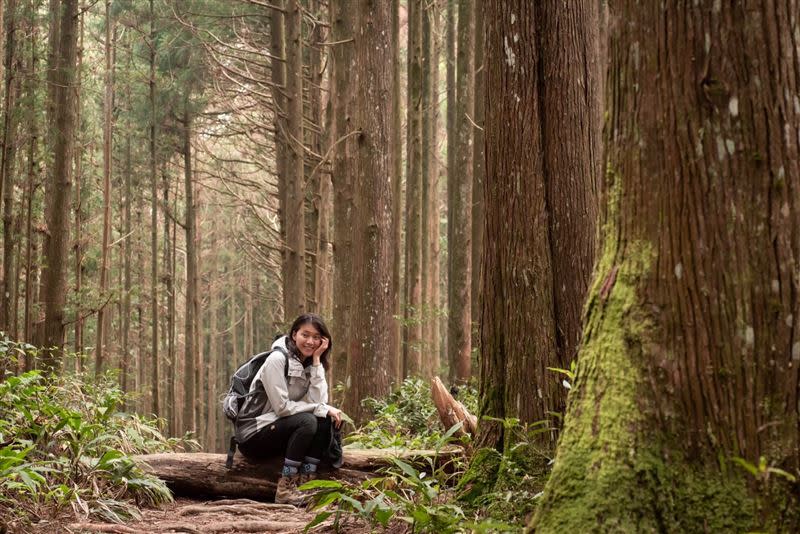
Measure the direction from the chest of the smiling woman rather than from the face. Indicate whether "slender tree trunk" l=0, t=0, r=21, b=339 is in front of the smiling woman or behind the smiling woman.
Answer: behind

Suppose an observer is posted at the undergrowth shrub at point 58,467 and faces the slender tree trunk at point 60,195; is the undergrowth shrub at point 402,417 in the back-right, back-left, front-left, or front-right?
front-right

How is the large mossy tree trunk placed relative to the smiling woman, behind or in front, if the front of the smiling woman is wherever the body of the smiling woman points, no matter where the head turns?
in front

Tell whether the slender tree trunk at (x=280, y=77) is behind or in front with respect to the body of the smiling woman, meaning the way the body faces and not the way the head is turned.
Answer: behind

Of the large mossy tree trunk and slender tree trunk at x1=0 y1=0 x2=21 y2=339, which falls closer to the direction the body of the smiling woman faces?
the large mossy tree trunk

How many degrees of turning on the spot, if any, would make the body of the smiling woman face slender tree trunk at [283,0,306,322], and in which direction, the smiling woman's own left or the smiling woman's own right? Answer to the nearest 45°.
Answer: approximately 135° to the smiling woman's own left

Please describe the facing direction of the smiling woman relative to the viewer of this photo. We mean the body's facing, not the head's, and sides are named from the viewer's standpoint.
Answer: facing the viewer and to the right of the viewer

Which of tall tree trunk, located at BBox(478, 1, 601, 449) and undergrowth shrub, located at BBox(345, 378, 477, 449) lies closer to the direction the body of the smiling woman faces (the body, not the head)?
the tall tree trunk

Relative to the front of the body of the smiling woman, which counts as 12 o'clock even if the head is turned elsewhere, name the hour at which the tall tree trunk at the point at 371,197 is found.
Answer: The tall tree trunk is roughly at 8 o'clock from the smiling woman.

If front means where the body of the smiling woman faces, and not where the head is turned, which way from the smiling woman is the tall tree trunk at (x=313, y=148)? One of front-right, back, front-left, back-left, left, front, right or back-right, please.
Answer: back-left

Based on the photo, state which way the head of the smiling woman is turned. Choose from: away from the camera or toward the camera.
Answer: toward the camera

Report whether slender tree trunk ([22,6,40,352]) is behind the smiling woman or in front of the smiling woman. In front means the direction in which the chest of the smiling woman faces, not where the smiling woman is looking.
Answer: behind
